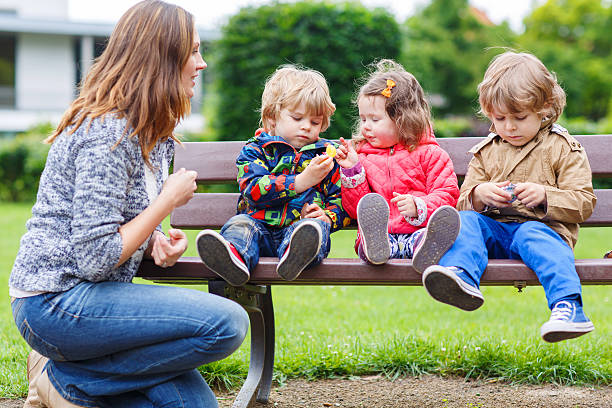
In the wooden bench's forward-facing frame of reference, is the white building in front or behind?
behind

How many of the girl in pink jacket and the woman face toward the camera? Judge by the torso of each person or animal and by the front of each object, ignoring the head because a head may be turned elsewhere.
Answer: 1

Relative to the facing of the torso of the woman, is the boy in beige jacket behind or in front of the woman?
in front

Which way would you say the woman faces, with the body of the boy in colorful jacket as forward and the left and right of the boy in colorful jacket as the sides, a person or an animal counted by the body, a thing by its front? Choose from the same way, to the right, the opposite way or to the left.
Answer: to the left

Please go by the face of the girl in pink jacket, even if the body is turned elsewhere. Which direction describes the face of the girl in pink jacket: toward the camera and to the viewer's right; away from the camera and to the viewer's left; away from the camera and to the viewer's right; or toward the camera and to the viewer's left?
toward the camera and to the viewer's left

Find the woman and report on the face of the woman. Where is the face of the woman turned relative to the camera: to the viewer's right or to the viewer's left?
to the viewer's right

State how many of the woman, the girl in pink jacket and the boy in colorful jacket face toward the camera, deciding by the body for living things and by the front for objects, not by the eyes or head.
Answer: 2

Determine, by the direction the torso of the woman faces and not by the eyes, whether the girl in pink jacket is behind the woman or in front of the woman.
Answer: in front

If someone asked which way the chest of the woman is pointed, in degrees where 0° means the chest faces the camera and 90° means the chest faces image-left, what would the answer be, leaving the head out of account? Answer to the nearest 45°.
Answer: approximately 270°

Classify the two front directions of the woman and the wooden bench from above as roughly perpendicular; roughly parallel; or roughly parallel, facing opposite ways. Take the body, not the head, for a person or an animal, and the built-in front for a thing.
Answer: roughly perpendicular

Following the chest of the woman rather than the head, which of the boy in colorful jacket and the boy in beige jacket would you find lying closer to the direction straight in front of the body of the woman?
the boy in beige jacket

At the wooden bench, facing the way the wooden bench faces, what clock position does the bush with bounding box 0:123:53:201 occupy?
The bush is roughly at 5 o'clock from the wooden bench.
